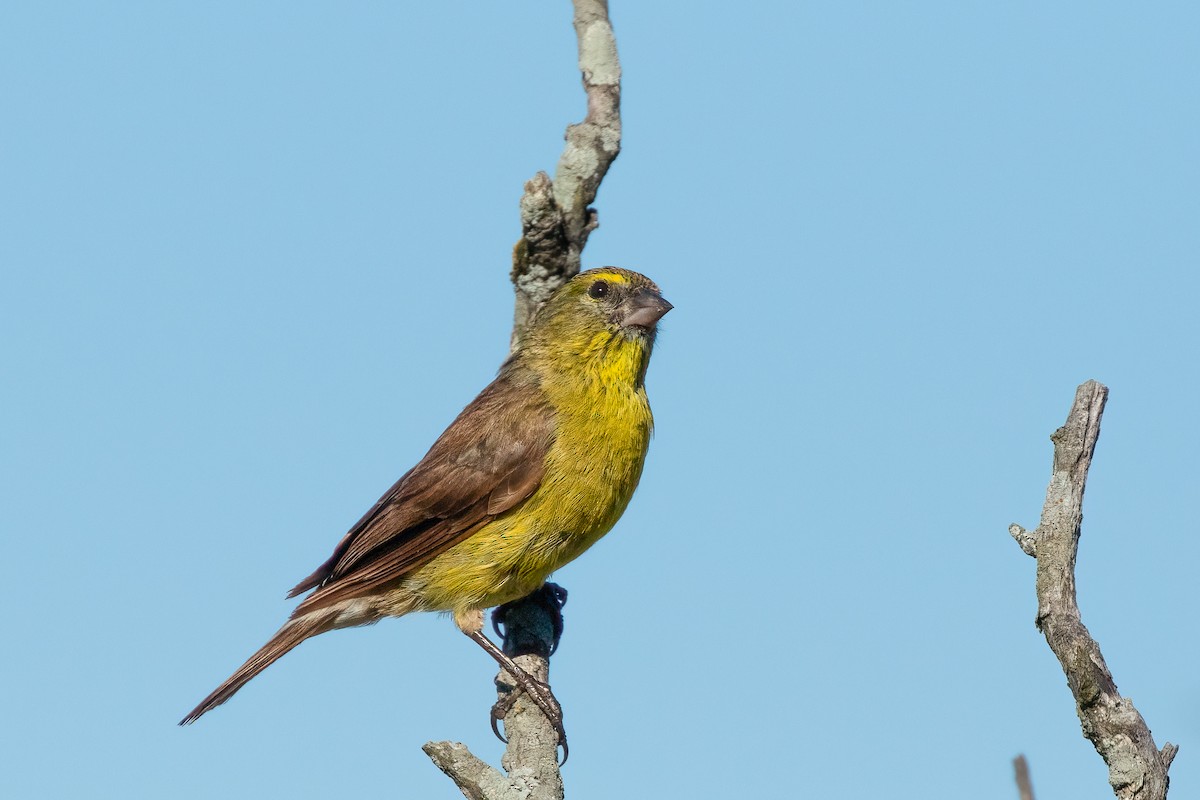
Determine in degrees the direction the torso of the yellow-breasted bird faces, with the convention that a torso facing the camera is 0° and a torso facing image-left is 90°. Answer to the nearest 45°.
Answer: approximately 270°
